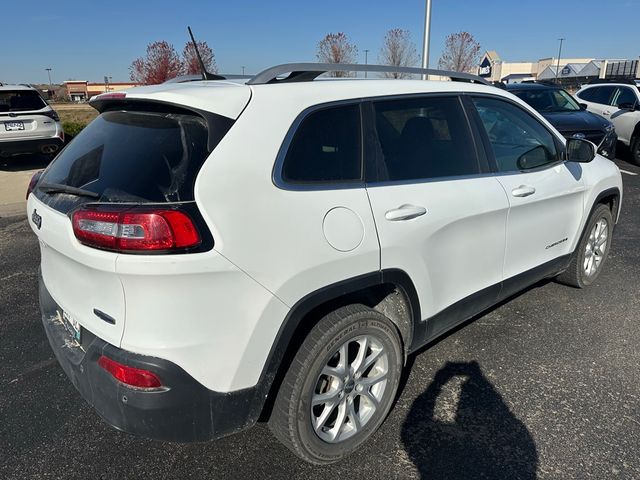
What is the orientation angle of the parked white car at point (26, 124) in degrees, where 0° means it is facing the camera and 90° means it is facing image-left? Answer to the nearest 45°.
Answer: approximately 180°

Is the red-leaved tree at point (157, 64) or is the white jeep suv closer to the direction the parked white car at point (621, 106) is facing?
the white jeep suv

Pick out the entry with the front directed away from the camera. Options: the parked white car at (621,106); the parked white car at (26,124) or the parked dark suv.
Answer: the parked white car at (26,124)

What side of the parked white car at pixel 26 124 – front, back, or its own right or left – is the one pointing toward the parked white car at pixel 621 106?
right

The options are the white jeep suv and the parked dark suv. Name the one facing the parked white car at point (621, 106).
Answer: the white jeep suv

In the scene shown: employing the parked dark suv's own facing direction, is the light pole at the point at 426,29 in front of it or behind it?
behind

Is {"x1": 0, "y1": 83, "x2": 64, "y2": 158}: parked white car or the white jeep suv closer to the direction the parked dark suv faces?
the white jeep suv

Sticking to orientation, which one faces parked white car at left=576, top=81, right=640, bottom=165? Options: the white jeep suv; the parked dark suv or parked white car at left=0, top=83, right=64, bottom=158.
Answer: the white jeep suv

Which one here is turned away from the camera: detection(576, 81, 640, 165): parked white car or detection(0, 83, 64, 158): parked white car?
detection(0, 83, 64, 158): parked white car

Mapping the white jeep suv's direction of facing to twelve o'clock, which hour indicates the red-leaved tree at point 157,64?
The red-leaved tree is roughly at 10 o'clock from the white jeep suv.

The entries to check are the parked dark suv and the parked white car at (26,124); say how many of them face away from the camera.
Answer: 1

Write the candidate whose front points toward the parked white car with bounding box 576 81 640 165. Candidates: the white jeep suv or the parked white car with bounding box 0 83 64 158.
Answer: the white jeep suv

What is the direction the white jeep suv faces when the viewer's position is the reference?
facing away from the viewer and to the right of the viewer
